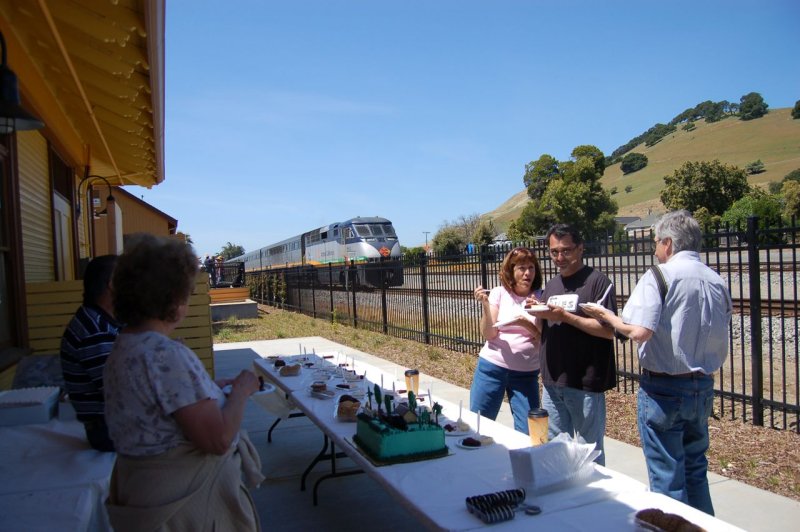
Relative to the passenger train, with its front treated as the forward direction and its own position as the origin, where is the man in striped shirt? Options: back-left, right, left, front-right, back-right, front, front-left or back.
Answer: front-right

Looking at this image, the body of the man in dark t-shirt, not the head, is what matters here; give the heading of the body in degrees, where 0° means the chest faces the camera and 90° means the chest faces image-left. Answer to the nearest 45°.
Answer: approximately 45°

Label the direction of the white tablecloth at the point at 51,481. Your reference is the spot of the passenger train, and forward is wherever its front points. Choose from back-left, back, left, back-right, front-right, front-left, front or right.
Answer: front-right

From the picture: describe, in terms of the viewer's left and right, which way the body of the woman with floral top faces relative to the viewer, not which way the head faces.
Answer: facing away from the viewer and to the right of the viewer

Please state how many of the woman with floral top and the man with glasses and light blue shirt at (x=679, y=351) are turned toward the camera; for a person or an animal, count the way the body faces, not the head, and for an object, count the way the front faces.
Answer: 0

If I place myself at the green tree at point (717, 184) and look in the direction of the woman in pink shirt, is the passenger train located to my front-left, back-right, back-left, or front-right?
front-right

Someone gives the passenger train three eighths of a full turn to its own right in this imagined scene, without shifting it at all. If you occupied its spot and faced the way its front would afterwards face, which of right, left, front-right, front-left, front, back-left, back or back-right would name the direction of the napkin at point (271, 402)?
left

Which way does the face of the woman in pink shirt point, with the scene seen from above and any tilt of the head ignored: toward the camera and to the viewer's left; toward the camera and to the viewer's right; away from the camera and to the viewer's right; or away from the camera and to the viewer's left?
toward the camera and to the viewer's right

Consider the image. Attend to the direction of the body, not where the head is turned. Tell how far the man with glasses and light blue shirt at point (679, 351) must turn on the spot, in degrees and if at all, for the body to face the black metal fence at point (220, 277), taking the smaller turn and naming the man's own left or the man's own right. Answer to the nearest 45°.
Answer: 0° — they already face it

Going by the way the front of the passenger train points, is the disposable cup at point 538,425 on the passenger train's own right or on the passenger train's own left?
on the passenger train's own right

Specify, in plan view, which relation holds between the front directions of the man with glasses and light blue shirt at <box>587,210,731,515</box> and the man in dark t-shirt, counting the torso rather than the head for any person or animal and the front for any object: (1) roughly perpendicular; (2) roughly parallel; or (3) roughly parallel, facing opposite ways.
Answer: roughly perpendicular

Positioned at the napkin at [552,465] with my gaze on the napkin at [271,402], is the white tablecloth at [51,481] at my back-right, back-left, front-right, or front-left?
front-left

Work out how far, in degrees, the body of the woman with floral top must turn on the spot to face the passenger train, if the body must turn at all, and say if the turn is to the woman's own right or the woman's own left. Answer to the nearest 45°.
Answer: approximately 45° to the woman's own left

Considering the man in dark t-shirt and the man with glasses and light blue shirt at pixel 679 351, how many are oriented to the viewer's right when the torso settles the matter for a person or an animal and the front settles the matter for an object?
0
